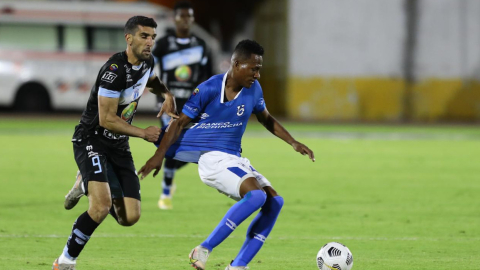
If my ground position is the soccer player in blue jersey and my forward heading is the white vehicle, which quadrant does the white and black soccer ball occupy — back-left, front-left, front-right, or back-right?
back-right

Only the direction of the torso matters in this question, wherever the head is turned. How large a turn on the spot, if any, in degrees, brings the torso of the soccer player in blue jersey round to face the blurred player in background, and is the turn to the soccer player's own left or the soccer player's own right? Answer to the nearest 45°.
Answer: approximately 135° to the soccer player's own left

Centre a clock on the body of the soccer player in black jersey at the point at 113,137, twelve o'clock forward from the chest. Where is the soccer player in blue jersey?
The soccer player in blue jersey is roughly at 11 o'clock from the soccer player in black jersey.

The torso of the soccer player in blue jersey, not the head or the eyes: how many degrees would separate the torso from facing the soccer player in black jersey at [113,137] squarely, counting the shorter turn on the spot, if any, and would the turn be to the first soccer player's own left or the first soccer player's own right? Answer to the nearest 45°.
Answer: approximately 135° to the first soccer player's own right

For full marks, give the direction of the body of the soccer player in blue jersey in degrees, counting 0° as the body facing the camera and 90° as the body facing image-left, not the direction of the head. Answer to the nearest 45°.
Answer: approximately 315°

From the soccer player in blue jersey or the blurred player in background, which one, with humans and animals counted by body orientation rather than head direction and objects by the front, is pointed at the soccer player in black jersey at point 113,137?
the blurred player in background

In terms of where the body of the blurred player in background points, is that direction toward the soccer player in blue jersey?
yes

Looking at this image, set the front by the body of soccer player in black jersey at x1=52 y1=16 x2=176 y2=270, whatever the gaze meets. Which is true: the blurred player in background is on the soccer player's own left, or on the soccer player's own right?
on the soccer player's own left
